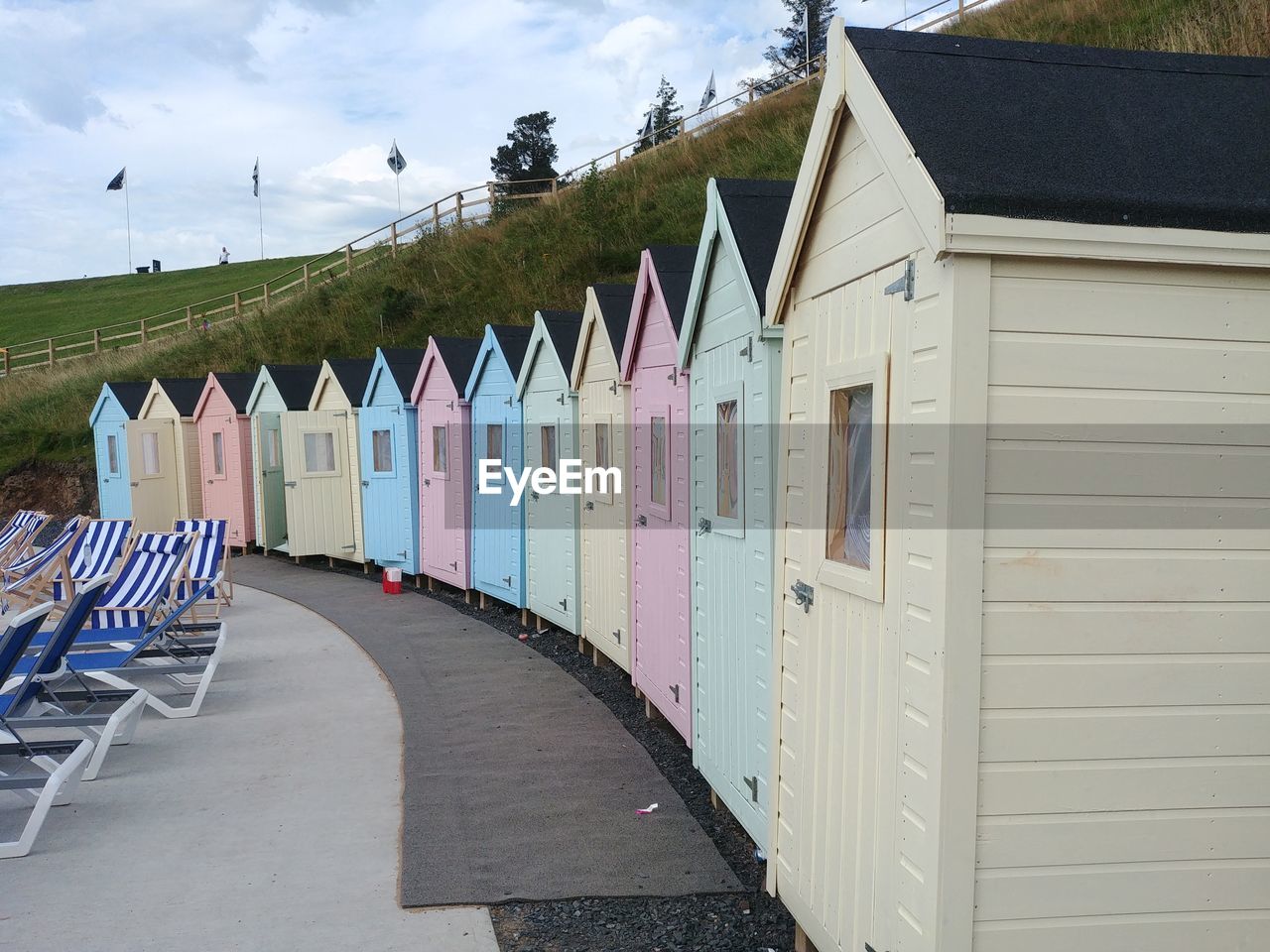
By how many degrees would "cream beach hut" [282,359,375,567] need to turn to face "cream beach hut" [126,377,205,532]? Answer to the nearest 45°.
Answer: approximately 90° to its right

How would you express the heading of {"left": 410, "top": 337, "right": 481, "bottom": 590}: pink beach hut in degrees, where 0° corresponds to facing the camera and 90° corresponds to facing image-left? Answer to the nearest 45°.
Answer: approximately 45°

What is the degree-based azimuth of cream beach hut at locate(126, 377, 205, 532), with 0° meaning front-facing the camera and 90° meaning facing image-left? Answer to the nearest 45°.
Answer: approximately 45°

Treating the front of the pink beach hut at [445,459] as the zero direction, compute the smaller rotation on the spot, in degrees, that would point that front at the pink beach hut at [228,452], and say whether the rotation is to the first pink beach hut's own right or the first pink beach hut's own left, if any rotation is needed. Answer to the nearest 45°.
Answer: approximately 90° to the first pink beach hut's own right

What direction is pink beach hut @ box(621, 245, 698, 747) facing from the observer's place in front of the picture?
facing to the left of the viewer

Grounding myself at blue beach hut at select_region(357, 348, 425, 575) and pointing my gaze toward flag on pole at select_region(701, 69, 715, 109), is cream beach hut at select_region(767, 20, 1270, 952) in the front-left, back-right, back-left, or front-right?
back-right

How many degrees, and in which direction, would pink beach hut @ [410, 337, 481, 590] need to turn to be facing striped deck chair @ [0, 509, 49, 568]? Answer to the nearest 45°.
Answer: approximately 45° to its right
